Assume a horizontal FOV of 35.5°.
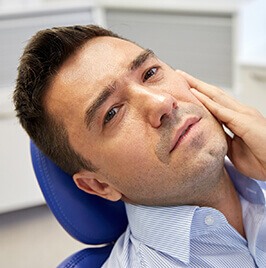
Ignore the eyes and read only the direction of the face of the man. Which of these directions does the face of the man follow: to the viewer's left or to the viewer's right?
to the viewer's right

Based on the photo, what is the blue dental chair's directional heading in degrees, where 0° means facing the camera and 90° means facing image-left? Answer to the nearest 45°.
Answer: approximately 315°
